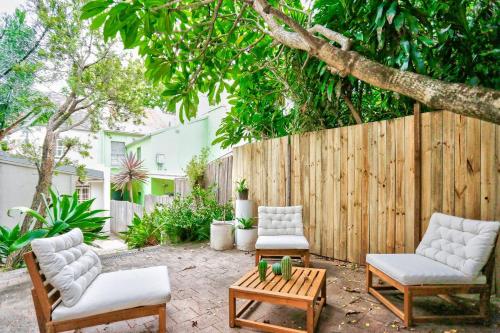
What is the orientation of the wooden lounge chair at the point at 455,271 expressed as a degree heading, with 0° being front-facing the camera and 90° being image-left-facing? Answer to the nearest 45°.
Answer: approximately 45°

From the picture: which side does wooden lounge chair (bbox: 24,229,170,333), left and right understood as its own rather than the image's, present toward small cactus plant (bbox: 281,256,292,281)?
front

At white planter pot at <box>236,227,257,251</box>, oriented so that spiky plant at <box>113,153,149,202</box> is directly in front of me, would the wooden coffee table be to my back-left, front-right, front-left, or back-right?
back-left

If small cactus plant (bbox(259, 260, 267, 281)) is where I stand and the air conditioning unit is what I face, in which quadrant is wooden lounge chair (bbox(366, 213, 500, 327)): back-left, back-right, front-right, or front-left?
back-right

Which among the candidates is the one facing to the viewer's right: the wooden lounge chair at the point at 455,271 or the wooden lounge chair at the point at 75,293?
the wooden lounge chair at the point at 75,293

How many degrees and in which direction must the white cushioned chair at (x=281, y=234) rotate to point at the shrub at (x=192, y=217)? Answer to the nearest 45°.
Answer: approximately 135° to its right

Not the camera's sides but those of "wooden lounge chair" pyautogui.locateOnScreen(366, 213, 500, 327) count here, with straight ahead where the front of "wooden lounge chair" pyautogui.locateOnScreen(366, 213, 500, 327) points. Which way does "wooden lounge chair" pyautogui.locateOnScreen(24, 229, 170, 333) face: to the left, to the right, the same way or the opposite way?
the opposite way

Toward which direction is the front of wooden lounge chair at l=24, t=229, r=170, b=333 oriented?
to the viewer's right

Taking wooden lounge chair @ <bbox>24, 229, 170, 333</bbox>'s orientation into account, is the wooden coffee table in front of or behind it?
in front

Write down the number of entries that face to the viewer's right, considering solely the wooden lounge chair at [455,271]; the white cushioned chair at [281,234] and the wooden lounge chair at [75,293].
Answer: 1

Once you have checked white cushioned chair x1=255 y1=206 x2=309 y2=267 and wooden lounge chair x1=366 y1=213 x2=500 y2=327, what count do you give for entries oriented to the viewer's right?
0

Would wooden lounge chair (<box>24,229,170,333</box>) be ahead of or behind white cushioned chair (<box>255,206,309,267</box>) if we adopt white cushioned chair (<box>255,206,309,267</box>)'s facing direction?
ahead
